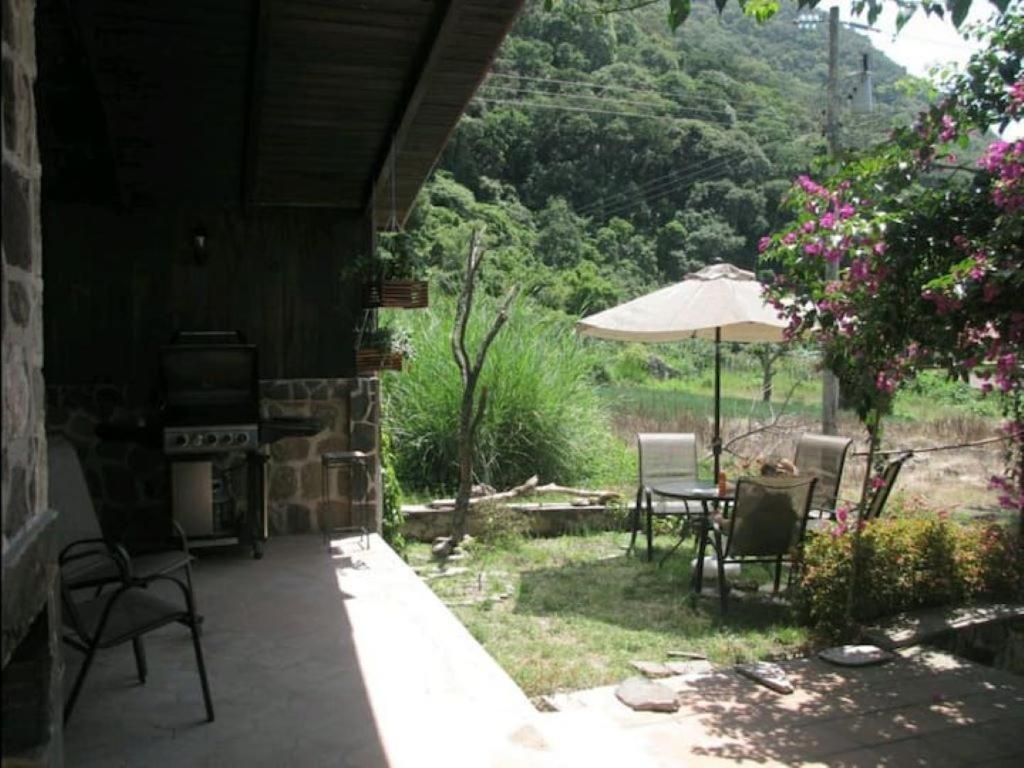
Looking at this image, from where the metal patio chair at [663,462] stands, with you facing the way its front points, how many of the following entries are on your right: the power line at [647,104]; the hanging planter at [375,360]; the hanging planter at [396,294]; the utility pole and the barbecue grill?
3

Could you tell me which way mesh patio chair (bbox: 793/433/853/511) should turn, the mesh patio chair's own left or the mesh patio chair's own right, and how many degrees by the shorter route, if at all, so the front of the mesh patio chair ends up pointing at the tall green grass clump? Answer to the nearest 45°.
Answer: approximately 90° to the mesh patio chair's own right

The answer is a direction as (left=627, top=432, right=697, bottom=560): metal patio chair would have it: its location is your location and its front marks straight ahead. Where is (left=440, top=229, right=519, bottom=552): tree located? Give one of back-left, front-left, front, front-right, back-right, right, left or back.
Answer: back-right

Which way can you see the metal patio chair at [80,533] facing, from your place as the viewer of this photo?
facing the viewer and to the right of the viewer

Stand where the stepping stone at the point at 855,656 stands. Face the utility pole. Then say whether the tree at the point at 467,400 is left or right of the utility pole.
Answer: left

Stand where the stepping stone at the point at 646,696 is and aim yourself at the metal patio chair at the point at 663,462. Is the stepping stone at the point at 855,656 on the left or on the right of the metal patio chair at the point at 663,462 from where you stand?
right

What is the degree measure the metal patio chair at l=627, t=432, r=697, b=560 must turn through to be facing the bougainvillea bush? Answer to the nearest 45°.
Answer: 0° — it already faces it

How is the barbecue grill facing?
toward the camera

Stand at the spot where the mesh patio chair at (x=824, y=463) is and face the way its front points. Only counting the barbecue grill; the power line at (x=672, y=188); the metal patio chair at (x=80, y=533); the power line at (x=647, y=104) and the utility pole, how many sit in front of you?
2

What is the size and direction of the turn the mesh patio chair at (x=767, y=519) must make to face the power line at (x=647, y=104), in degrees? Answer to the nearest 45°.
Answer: approximately 45° to its right

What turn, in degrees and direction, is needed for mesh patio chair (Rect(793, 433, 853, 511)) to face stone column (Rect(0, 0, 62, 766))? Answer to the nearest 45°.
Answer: approximately 45° to its left

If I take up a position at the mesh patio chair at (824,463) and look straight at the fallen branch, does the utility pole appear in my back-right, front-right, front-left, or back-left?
front-right

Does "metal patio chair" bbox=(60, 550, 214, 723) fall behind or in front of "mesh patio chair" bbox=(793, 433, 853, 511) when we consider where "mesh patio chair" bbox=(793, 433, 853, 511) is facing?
in front

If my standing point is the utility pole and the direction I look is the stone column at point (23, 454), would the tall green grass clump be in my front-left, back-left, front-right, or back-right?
front-right

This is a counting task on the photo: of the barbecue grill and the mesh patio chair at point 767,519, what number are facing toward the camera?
1

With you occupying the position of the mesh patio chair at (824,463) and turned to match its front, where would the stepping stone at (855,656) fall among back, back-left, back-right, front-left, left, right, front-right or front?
front-left

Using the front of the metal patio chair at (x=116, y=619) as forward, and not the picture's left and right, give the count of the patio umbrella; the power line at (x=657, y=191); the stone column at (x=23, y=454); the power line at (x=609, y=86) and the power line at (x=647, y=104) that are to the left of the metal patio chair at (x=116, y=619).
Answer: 4
